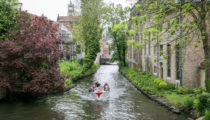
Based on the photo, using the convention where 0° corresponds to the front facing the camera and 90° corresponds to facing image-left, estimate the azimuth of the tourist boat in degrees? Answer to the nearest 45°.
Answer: approximately 0°

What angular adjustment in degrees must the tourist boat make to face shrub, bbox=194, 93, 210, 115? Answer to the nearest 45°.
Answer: approximately 45° to its left

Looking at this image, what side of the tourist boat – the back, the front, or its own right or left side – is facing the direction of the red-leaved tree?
right

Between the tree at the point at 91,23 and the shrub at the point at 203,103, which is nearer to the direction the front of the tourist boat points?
the shrub

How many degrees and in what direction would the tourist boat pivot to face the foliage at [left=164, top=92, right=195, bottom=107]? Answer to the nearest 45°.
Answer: approximately 45° to its left

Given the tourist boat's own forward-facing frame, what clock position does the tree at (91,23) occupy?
The tree is roughly at 6 o'clock from the tourist boat.

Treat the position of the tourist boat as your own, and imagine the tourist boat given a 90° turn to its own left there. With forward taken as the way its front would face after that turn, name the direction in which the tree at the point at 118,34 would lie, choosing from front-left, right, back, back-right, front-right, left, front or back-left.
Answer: left
